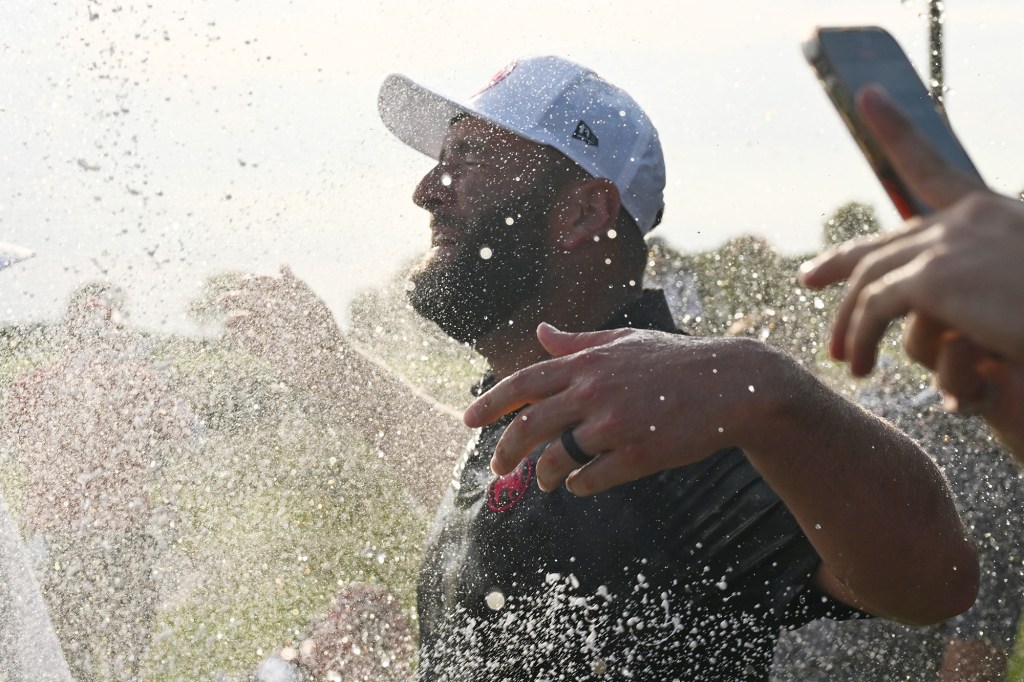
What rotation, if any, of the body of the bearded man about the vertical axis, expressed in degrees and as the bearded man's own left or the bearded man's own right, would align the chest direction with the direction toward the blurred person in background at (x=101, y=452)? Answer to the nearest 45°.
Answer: approximately 45° to the bearded man's own right

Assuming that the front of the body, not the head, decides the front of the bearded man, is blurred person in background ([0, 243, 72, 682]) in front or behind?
in front

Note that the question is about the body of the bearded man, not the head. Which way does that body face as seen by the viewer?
to the viewer's left

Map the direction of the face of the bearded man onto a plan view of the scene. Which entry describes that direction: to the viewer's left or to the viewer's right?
to the viewer's left
